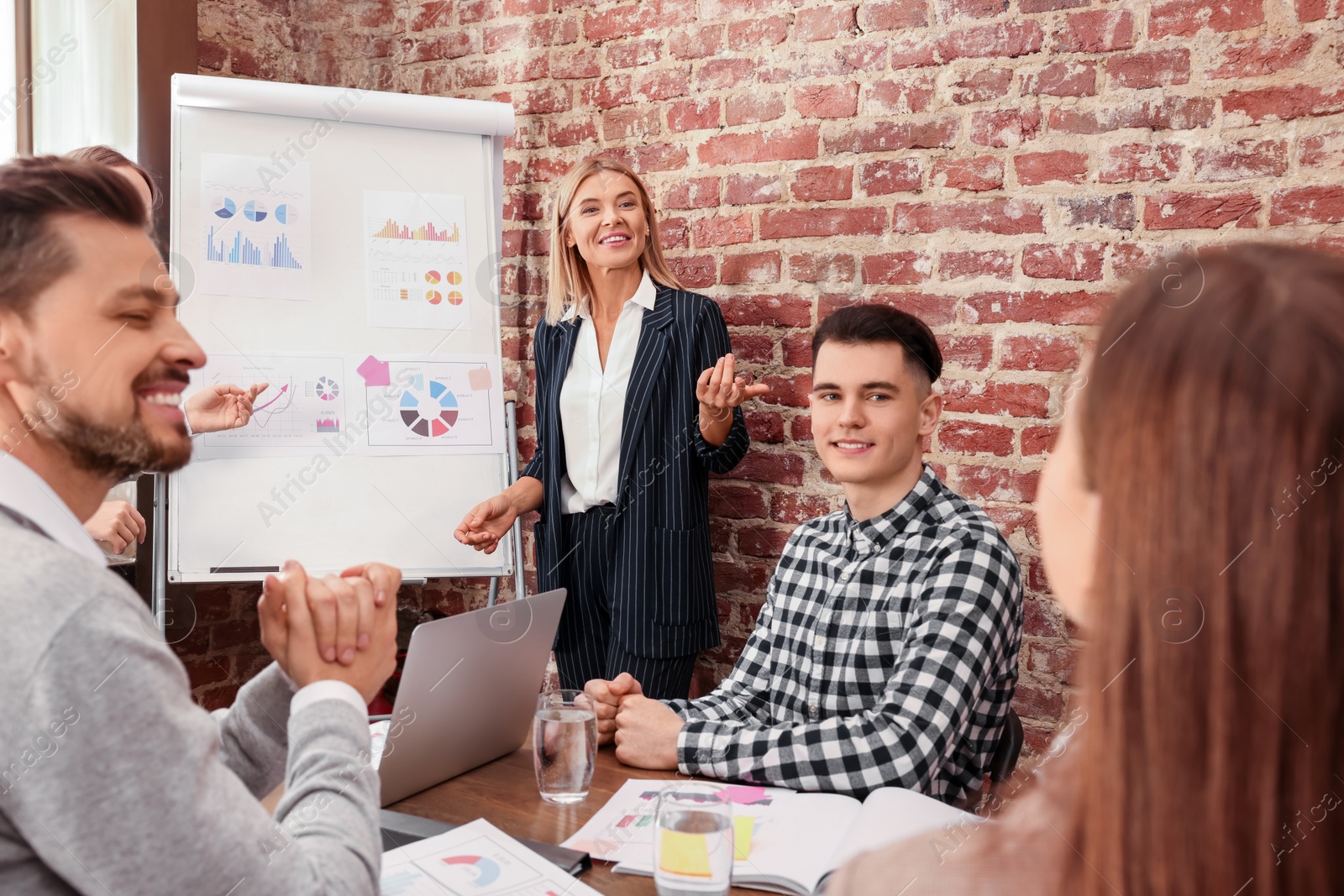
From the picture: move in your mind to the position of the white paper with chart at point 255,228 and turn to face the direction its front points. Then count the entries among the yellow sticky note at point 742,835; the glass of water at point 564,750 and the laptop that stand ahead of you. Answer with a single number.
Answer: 3

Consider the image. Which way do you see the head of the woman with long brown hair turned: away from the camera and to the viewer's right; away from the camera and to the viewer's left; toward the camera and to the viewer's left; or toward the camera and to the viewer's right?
away from the camera and to the viewer's left

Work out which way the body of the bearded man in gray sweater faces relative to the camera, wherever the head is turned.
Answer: to the viewer's right

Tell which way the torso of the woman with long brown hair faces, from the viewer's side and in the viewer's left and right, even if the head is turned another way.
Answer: facing away from the viewer and to the left of the viewer

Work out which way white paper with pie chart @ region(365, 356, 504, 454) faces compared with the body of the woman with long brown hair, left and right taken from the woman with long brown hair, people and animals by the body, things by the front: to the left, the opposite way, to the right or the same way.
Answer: the opposite way

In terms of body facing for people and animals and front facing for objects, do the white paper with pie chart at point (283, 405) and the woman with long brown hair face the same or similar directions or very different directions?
very different directions

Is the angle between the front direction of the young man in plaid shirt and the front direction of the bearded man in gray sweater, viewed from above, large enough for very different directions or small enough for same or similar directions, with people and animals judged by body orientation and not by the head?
very different directions

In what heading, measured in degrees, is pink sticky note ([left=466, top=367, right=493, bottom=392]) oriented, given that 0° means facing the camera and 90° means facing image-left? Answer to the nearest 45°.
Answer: approximately 0°

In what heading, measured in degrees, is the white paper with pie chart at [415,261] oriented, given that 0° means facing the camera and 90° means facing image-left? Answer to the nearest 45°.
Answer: approximately 0°

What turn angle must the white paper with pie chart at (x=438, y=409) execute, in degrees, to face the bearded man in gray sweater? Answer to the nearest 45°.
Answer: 0° — it already faces them

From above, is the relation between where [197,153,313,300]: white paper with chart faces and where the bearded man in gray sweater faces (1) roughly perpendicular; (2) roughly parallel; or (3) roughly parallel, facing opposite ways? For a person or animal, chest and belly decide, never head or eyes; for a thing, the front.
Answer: roughly perpendicular

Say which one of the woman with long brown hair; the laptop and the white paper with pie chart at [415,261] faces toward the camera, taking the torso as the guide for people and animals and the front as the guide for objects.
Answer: the white paper with pie chart

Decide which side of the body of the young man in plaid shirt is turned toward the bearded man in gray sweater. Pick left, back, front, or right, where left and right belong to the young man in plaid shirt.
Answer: front

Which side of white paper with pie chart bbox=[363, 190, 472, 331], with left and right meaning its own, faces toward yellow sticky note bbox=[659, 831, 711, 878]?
front
